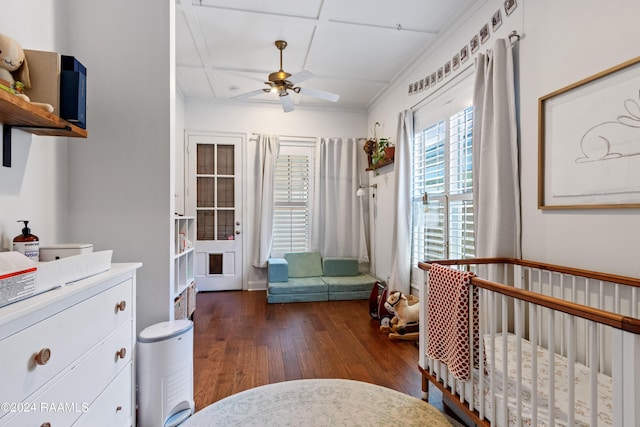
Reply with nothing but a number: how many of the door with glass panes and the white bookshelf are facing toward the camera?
1

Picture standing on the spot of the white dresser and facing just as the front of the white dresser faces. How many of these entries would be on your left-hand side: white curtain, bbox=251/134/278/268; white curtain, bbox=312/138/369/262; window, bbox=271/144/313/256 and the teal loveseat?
4

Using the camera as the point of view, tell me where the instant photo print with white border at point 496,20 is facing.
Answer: facing the viewer and to the left of the viewer

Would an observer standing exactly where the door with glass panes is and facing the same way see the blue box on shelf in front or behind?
in front

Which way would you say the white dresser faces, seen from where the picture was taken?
facing the viewer and to the right of the viewer

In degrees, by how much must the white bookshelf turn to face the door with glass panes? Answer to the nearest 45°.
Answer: approximately 90° to its left

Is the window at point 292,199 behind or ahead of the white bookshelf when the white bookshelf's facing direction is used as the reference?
ahead

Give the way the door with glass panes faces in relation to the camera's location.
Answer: facing the viewer

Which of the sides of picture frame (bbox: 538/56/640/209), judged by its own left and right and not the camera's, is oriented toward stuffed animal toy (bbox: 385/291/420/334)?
right

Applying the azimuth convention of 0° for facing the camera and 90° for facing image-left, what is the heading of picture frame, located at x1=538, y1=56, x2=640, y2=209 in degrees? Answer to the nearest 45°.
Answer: approximately 45°

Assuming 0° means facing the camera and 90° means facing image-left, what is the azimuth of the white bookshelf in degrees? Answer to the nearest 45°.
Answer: approximately 270°

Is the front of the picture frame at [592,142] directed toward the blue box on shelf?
yes

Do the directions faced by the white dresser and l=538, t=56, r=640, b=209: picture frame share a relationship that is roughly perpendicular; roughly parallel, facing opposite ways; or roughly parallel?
roughly parallel, facing opposite ways

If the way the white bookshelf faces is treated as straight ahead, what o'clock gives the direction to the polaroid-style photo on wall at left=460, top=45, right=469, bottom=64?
The polaroid-style photo on wall is roughly at 1 o'clock from the white bookshelf.

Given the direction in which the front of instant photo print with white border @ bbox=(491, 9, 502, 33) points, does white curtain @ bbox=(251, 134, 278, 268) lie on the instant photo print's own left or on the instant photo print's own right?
on the instant photo print's own right

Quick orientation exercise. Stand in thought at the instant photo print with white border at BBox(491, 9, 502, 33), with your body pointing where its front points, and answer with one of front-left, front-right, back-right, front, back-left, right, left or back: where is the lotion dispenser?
front

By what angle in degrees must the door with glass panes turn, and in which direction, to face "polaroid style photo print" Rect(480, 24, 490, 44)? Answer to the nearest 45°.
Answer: approximately 45° to its left

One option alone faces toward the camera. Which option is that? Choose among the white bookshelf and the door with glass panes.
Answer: the door with glass panes

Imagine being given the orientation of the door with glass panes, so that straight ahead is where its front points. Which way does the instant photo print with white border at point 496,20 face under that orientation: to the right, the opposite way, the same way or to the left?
to the right
